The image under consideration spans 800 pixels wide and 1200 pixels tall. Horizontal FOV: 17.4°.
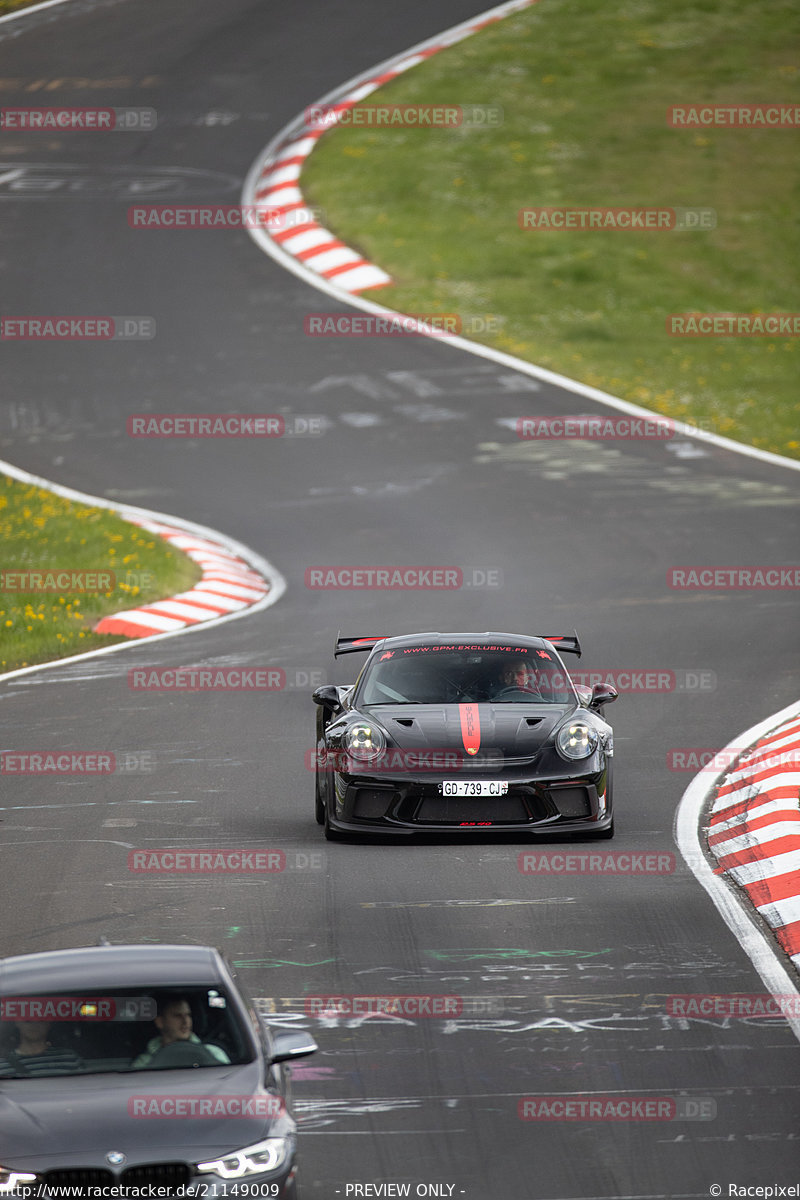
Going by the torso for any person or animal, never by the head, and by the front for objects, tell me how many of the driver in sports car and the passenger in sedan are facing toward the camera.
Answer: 2

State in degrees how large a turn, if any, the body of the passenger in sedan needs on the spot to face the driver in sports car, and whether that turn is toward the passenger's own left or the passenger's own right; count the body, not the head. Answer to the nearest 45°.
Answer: approximately 135° to the passenger's own left

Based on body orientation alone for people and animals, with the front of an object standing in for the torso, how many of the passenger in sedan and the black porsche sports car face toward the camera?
2

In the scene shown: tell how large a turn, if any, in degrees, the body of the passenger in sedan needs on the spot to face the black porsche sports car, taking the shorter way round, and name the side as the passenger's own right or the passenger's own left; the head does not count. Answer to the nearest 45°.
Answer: approximately 135° to the passenger's own left

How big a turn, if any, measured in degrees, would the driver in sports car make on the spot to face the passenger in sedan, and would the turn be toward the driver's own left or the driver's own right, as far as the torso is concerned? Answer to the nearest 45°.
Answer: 0° — they already face them

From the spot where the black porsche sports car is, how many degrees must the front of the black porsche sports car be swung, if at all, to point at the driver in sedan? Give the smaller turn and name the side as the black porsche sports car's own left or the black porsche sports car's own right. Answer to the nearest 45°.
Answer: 0° — it already faces them

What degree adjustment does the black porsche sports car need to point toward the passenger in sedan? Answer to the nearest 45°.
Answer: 0° — it already faces them
